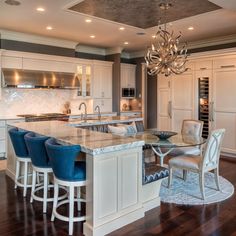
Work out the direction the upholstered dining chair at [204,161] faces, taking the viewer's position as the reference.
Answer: facing away from the viewer and to the left of the viewer

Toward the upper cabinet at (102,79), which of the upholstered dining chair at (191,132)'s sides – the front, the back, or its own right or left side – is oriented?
right

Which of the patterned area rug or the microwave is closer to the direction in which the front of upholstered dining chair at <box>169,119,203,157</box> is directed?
the patterned area rug

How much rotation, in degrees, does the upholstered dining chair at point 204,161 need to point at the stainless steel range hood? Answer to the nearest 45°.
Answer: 0° — it already faces it

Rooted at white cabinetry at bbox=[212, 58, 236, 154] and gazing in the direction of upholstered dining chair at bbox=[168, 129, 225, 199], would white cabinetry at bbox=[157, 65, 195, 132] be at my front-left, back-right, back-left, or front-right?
back-right

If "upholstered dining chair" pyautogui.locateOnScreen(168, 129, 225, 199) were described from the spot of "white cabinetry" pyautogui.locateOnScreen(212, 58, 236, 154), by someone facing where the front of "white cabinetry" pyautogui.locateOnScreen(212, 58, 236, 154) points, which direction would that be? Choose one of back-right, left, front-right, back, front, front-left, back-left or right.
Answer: front-left

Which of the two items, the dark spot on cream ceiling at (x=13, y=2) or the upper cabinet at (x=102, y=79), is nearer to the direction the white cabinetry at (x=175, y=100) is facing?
the dark spot on cream ceiling

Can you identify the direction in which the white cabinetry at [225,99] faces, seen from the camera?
facing the viewer and to the left of the viewer

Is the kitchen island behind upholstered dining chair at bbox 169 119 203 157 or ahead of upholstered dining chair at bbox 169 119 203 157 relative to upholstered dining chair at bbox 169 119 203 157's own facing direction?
ahead

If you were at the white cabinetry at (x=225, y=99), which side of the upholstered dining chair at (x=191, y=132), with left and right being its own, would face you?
back

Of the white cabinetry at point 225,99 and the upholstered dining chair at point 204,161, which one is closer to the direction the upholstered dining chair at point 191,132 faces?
the upholstered dining chair

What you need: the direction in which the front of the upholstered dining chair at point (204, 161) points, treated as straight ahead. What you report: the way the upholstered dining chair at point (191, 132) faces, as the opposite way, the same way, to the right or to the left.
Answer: to the left

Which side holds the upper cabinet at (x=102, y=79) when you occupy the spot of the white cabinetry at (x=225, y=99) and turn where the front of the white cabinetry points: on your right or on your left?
on your right

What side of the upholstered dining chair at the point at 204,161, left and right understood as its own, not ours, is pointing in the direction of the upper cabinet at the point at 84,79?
front

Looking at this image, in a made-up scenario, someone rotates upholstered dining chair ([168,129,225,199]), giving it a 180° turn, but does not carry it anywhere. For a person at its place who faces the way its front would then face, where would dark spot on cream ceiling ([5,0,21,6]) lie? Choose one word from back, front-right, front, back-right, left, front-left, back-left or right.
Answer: back-right
